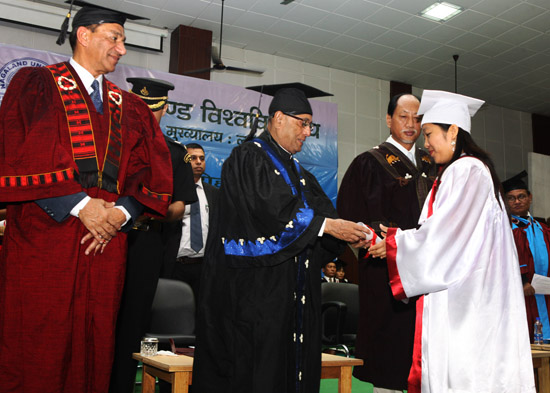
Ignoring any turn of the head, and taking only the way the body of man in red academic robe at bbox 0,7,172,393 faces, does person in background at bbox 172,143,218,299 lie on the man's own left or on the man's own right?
on the man's own left

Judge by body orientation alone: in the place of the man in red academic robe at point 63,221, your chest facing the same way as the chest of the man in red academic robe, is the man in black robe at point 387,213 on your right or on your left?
on your left

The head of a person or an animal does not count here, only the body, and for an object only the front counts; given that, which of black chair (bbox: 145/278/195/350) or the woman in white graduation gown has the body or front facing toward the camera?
the black chair

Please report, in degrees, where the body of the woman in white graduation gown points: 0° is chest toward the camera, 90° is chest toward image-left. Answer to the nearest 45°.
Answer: approximately 90°

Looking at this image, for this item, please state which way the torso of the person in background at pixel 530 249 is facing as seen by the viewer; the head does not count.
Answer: toward the camera

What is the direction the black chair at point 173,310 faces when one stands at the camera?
facing the viewer

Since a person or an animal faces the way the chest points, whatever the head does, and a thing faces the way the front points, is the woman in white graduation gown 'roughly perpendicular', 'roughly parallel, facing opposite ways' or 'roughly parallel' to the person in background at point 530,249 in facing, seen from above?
roughly perpendicular

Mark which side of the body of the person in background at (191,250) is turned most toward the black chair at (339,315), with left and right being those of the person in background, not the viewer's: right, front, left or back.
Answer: left

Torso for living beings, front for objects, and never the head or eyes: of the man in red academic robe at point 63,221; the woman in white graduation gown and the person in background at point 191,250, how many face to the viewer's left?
1

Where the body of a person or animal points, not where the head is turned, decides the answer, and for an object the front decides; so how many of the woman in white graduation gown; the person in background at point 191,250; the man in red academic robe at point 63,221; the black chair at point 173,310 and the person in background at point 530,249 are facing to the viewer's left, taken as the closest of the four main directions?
1

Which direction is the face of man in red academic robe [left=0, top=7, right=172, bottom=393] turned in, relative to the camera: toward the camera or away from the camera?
toward the camera

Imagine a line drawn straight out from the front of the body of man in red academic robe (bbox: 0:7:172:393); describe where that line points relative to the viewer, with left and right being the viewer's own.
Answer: facing the viewer and to the right of the viewer

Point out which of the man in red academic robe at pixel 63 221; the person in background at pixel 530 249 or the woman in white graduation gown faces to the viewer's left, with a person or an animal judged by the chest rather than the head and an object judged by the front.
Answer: the woman in white graduation gown

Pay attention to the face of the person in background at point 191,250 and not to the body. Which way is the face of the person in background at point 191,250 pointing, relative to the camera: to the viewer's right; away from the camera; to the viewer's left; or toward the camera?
toward the camera

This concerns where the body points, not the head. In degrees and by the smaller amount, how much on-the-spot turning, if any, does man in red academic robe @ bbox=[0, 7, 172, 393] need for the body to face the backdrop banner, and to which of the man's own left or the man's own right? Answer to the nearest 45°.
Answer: approximately 135° to the man's own left
